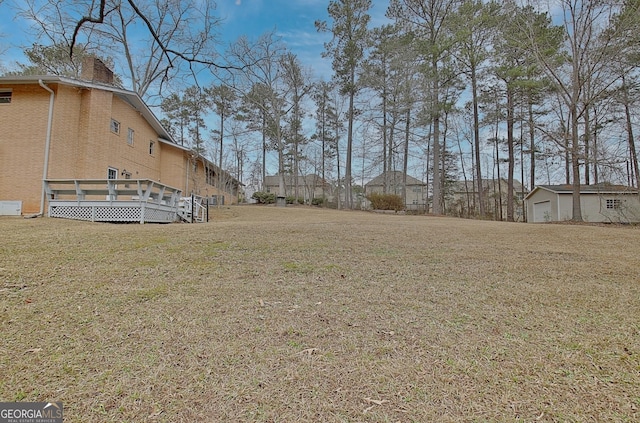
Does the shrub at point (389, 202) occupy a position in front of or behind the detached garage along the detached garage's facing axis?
in front

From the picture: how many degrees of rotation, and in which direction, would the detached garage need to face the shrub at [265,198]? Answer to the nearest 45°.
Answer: approximately 45° to its right

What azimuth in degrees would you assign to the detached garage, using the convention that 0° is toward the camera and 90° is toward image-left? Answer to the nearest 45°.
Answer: approximately 45°

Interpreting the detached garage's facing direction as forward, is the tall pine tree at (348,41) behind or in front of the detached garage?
in front

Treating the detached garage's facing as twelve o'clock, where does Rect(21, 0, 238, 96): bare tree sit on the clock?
The bare tree is roughly at 11 o'clock from the detached garage.

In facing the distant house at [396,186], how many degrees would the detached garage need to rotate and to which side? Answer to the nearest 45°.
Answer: approximately 45° to its right
